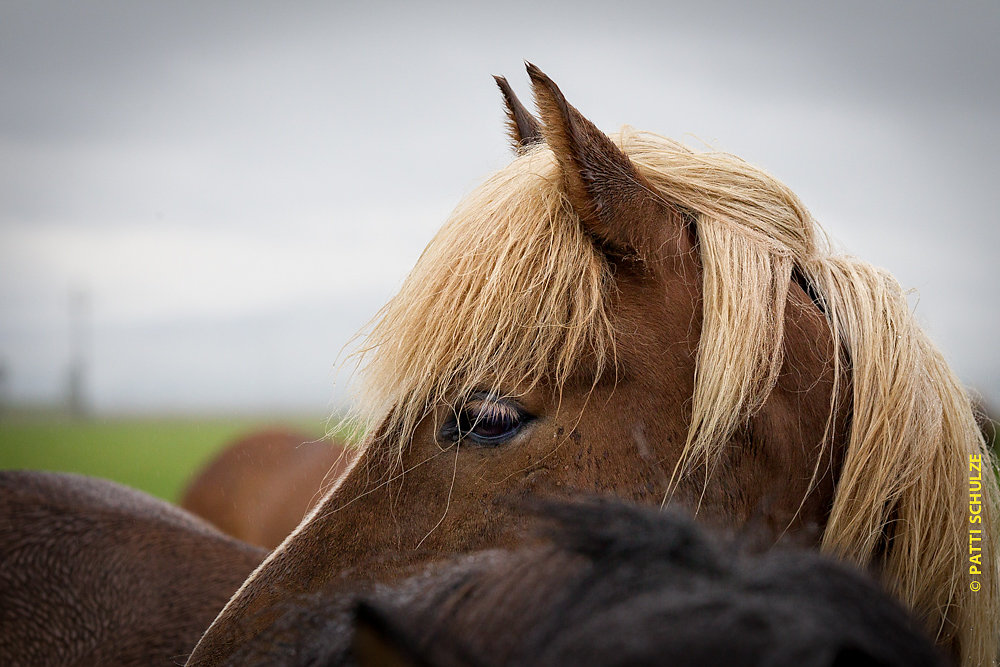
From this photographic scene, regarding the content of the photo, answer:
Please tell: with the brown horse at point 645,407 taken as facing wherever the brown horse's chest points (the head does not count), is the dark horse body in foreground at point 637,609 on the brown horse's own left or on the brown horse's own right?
on the brown horse's own left

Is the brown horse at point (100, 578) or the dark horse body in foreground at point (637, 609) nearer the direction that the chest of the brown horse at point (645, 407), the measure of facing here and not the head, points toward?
the brown horse

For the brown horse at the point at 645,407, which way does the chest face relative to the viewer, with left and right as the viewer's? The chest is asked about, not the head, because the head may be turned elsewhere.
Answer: facing to the left of the viewer

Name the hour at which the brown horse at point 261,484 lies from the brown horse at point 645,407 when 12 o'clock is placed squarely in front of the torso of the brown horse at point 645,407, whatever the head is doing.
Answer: the brown horse at point 261,484 is roughly at 2 o'clock from the brown horse at point 645,407.
